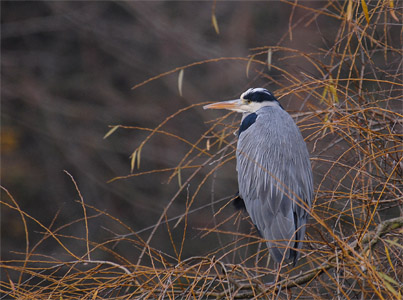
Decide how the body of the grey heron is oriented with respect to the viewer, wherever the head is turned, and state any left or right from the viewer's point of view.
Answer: facing away from the viewer and to the left of the viewer
